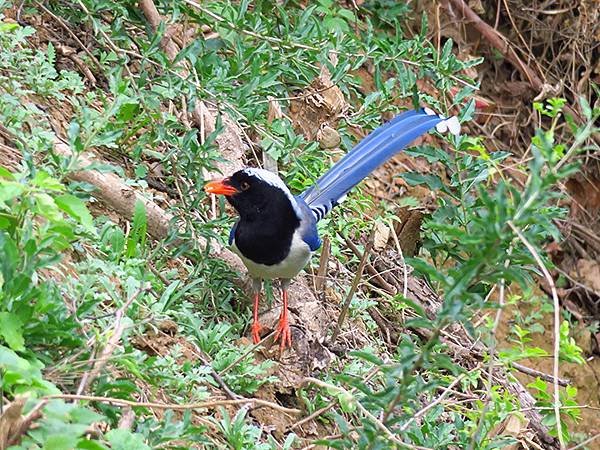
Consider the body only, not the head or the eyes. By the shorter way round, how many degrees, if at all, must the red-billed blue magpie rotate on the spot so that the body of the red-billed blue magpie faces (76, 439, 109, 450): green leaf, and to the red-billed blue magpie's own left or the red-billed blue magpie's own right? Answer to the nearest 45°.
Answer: approximately 45° to the red-billed blue magpie's own left

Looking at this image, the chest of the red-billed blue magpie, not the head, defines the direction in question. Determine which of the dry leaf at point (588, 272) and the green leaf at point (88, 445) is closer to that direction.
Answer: the green leaf

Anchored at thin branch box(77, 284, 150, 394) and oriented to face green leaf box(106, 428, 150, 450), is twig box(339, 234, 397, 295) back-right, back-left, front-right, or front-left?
back-left

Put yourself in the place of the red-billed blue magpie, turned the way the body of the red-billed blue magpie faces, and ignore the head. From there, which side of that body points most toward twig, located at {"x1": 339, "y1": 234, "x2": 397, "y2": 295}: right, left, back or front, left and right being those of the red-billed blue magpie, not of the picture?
back

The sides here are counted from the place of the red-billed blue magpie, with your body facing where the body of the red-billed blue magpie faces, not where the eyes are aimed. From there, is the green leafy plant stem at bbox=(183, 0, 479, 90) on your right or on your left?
on your right

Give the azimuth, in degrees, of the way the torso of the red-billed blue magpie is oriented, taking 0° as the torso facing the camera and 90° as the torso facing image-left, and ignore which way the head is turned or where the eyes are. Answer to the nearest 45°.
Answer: approximately 45°

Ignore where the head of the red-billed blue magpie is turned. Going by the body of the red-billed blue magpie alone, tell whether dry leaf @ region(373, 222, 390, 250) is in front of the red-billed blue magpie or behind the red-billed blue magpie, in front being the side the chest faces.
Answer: behind

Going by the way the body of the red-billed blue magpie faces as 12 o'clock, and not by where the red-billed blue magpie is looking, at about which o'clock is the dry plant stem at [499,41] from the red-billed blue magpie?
The dry plant stem is roughly at 5 o'clock from the red-billed blue magpie.
